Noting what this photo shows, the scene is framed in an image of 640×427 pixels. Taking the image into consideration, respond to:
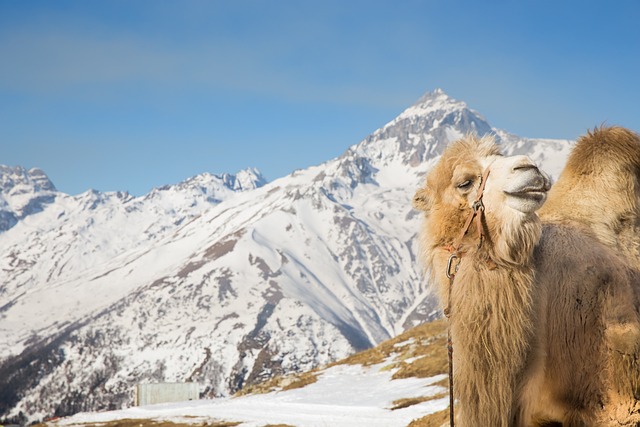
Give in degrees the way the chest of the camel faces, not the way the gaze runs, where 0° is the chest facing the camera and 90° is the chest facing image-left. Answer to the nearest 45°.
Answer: approximately 45°
